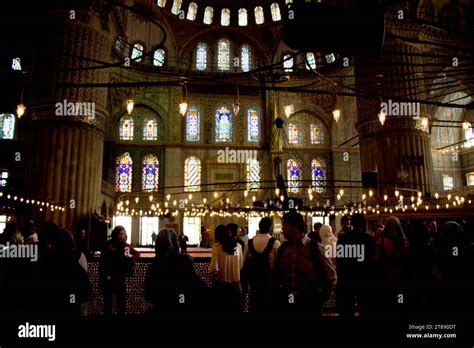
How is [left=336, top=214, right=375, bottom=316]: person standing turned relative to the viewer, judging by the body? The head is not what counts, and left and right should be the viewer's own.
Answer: facing away from the viewer

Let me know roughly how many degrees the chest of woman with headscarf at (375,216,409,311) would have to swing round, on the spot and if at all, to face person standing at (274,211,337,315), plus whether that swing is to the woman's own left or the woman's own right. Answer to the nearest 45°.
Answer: approximately 135° to the woman's own left

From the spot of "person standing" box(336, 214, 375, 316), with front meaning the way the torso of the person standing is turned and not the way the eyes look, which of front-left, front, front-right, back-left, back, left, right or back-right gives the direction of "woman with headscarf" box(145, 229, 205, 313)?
back-left

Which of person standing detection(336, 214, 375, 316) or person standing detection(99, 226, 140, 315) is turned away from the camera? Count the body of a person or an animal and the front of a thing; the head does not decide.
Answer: person standing detection(336, 214, 375, 316)

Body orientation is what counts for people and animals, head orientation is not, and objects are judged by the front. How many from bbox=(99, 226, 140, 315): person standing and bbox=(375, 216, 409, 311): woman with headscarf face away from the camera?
1

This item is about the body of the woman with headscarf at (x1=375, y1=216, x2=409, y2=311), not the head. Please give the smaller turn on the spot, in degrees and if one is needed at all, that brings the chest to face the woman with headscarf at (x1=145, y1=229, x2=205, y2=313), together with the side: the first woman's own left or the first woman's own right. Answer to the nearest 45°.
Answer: approximately 135° to the first woman's own left

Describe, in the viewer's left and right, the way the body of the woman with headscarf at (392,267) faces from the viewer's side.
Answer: facing away from the viewer

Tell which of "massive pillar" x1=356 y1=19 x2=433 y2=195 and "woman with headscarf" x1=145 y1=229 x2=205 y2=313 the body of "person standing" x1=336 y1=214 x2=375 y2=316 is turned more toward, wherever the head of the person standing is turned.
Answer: the massive pillar

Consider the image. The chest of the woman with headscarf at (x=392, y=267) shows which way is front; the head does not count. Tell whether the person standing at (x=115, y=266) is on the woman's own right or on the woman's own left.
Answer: on the woman's own left

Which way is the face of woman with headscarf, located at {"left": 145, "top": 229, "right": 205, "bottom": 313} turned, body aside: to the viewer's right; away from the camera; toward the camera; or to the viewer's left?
away from the camera
